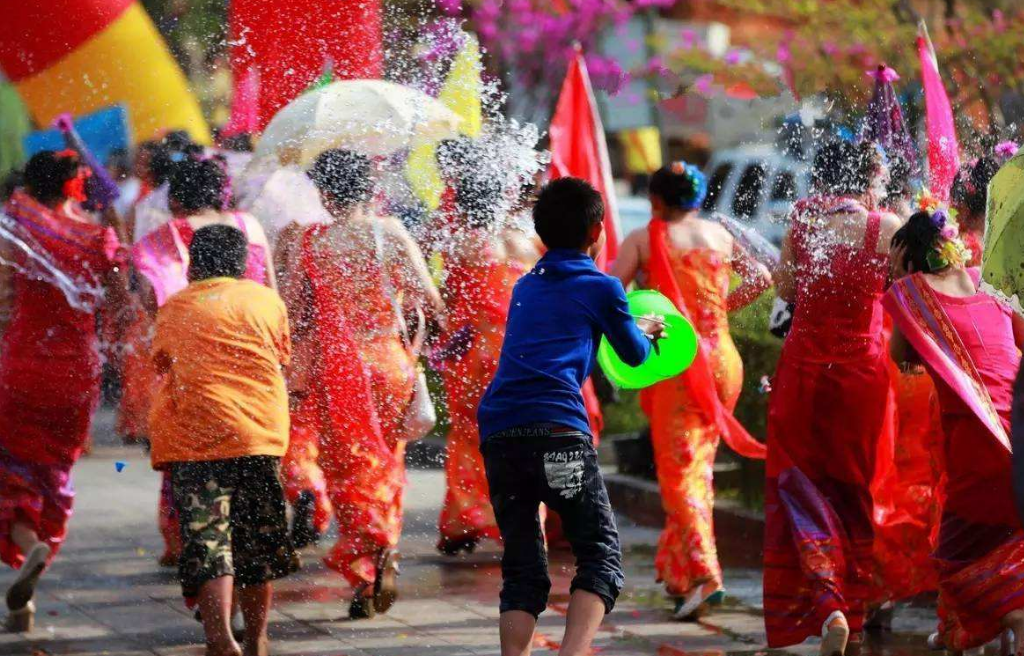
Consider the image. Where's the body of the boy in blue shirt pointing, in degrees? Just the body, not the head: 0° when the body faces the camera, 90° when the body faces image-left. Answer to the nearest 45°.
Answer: approximately 225°

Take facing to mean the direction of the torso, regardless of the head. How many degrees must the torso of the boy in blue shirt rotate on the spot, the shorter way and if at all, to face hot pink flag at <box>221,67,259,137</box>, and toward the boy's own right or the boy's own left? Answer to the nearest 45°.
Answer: approximately 90° to the boy's own left

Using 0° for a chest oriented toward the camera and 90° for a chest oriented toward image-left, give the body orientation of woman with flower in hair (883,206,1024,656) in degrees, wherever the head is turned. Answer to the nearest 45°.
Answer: approximately 135°

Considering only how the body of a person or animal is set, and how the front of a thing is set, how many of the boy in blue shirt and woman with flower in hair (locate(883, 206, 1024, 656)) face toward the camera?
0

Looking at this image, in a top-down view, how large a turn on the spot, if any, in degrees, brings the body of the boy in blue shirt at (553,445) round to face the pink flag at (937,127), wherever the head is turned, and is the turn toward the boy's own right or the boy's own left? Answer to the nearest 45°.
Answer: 0° — they already face it

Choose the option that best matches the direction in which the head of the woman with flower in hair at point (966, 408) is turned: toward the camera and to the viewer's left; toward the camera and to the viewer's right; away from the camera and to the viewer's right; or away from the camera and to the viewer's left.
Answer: away from the camera and to the viewer's left

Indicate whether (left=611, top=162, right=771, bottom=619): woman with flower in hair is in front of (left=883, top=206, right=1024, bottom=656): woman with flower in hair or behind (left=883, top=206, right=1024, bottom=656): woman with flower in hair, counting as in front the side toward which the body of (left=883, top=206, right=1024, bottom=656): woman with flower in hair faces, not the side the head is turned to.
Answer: in front

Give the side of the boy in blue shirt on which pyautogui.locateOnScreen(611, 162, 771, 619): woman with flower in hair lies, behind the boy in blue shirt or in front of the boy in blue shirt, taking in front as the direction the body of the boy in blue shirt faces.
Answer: in front

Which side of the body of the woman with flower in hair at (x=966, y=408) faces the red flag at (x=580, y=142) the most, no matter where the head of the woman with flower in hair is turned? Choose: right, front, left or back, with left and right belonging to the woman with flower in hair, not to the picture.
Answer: front
